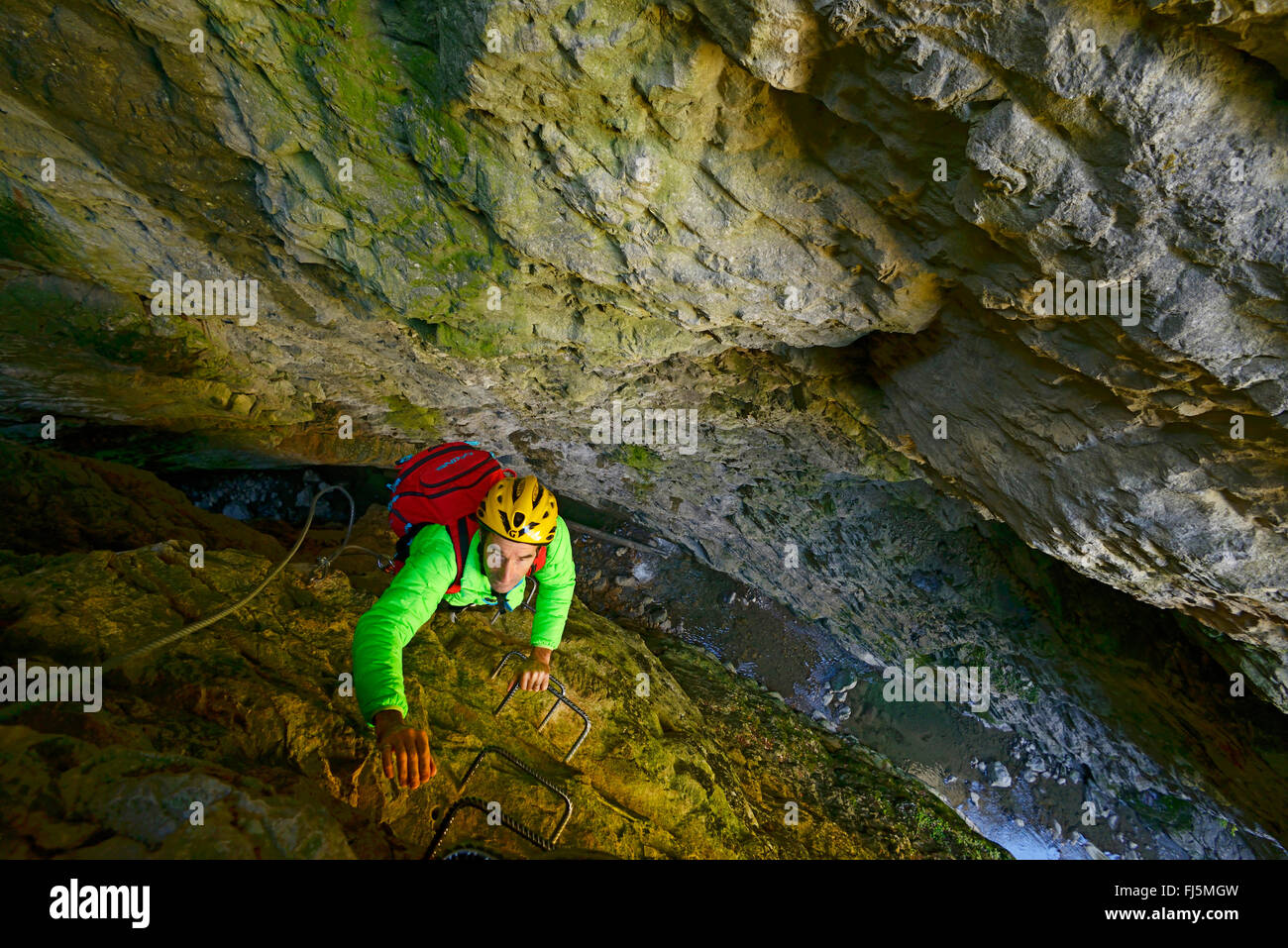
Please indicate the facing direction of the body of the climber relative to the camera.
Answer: toward the camera
